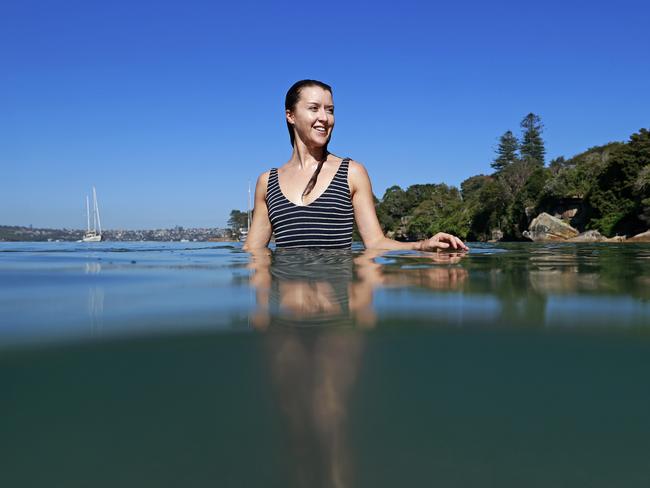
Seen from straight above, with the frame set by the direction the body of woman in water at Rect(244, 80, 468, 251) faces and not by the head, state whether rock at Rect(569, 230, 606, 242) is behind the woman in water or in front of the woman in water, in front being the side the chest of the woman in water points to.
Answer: behind

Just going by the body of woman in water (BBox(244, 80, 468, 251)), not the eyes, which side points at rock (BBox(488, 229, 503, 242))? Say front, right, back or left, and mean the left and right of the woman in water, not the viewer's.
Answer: back

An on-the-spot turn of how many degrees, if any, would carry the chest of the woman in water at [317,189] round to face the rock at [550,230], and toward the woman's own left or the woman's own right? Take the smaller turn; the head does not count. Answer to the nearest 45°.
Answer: approximately 135° to the woman's own left

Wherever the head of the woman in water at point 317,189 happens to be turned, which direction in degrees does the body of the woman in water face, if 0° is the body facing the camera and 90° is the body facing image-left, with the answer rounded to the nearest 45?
approximately 0°

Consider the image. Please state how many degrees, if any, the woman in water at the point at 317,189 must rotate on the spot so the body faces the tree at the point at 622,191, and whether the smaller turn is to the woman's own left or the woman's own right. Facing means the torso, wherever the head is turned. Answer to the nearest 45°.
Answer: approximately 135° to the woman's own left
